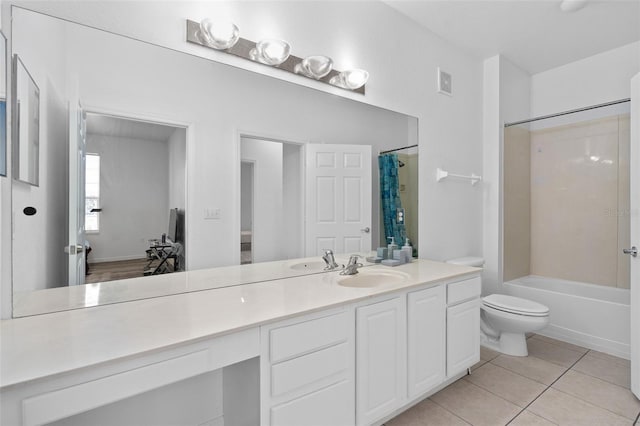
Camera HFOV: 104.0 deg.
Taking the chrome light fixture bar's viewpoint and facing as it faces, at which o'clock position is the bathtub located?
The bathtub is roughly at 10 o'clock from the chrome light fixture bar.

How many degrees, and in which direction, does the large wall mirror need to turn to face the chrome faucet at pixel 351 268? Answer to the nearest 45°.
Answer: approximately 45° to its left

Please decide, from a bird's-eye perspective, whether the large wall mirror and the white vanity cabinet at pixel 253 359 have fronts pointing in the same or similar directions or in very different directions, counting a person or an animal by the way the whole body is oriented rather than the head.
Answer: same or similar directions

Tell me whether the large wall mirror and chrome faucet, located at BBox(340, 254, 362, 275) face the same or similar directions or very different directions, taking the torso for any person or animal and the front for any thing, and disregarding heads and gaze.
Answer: same or similar directions

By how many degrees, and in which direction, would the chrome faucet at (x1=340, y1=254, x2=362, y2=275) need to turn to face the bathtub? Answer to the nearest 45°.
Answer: approximately 90° to its left

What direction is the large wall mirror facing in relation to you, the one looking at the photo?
facing the viewer and to the right of the viewer

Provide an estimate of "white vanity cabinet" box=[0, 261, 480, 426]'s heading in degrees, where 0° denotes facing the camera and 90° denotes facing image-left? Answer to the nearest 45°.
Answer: approximately 315°

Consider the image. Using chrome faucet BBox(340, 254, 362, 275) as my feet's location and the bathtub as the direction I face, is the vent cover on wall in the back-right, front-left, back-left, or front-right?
front-left

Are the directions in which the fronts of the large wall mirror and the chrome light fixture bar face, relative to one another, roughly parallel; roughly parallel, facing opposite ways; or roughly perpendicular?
roughly parallel

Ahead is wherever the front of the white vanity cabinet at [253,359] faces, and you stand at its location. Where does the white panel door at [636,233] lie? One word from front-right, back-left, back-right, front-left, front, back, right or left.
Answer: front-left
